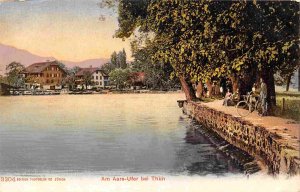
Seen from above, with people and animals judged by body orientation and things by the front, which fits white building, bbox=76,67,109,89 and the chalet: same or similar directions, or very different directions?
same or similar directions

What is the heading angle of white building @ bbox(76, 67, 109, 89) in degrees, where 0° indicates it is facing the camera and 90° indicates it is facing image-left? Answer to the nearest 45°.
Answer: approximately 315°

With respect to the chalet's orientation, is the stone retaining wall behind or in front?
in front

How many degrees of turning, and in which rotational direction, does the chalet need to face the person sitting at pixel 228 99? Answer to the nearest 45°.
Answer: approximately 45° to its left

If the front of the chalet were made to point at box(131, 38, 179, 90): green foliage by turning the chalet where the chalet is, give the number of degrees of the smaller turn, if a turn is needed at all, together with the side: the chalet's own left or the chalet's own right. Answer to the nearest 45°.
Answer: approximately 45° to the chalet's own left

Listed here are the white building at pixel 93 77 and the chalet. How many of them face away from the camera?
0
